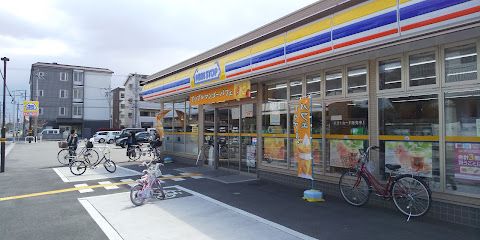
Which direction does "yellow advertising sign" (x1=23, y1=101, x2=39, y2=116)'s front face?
toward the camera

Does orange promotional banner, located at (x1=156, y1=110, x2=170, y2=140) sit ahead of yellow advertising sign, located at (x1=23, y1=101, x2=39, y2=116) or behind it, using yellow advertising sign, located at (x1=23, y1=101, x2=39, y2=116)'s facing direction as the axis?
ahead

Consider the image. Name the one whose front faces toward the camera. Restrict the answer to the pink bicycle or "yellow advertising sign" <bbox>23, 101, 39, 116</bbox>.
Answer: the yellow advertising sign

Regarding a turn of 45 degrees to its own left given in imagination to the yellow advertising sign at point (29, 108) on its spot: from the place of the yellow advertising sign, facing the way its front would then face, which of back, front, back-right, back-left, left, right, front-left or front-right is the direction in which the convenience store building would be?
front-right

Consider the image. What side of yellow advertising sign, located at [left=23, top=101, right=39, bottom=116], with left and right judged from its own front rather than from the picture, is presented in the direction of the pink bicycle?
front

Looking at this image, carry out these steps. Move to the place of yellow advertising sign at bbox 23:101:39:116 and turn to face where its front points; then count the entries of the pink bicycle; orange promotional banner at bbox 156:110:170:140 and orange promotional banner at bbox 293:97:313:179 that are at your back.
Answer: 0

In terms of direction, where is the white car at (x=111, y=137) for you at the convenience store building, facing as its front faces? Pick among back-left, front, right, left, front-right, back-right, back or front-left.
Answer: right

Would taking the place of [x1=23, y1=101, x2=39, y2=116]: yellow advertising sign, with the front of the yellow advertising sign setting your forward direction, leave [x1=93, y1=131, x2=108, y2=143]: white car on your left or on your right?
on your left

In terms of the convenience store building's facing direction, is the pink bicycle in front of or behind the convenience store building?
in front

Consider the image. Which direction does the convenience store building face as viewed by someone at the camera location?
facing the viewer and to the left of the viewer

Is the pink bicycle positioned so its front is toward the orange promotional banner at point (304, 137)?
no

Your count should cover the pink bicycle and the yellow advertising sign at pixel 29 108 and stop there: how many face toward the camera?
1

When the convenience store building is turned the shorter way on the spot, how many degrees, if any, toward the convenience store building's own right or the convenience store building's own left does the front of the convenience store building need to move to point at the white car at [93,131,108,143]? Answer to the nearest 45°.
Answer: approximately 90° to the convenience store building's own right
